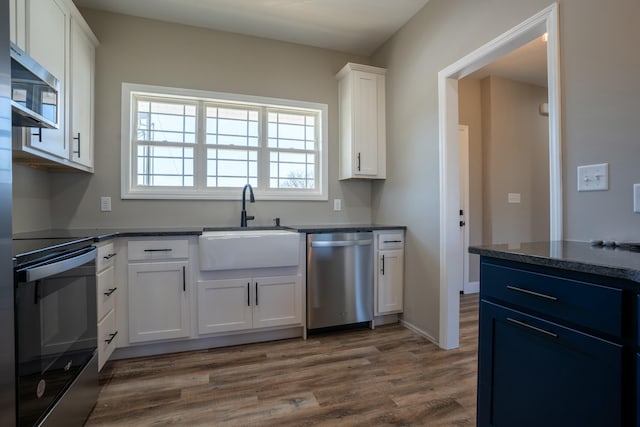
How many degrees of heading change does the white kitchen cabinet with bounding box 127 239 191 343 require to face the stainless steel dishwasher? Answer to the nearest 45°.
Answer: approximately 90° to its left

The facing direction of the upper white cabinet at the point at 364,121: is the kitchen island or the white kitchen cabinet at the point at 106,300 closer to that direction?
the kitchen island

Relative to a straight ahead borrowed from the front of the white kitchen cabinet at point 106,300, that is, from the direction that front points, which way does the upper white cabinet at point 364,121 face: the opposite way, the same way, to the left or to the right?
to the right

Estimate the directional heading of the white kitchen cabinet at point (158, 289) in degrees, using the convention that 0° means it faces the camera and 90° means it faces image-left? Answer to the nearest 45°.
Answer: approximately 0°

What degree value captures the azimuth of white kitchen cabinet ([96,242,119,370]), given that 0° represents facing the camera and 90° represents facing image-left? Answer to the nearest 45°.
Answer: approximately 270°

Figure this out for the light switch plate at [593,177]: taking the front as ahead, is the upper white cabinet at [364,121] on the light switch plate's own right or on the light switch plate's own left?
on the light switch plate's own right

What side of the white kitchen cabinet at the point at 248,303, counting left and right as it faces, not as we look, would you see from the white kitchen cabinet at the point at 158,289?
right

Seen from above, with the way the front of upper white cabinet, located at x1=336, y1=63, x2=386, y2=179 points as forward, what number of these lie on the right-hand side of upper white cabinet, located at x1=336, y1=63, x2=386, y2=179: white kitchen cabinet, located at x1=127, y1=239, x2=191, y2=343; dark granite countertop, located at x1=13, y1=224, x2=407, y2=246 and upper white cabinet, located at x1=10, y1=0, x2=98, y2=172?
3

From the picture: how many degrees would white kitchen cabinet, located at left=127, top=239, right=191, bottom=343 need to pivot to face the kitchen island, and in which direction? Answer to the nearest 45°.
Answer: approximately 45° to its left

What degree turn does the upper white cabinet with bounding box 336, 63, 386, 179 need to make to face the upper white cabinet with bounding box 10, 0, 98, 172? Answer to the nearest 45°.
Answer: approximately 90° to its right
